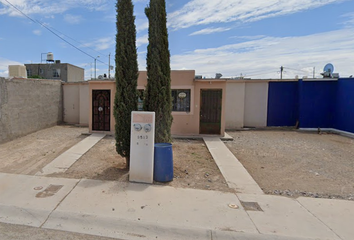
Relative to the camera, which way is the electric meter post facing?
toward the camera

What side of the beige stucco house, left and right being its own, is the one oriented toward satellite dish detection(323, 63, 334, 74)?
left

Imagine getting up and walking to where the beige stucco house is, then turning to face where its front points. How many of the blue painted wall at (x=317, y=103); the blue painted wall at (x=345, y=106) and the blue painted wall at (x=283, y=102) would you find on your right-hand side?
0

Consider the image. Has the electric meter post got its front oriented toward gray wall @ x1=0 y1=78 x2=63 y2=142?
no

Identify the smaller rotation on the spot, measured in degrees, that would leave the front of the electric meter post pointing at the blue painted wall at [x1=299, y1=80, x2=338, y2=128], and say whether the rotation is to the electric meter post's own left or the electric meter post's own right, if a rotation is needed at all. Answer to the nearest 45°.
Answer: approximately 135° to the electric meter post's own left

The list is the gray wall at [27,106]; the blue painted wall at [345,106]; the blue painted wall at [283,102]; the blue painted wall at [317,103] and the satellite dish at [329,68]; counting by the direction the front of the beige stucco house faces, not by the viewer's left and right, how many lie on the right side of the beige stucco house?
1

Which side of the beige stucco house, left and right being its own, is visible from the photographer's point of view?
front

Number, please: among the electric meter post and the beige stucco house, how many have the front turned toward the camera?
2

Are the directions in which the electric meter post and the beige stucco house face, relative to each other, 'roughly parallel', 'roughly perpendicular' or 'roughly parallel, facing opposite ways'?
roughly parallel

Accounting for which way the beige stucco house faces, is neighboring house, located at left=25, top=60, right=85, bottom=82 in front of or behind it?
behind

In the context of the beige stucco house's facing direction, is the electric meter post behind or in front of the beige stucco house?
in front

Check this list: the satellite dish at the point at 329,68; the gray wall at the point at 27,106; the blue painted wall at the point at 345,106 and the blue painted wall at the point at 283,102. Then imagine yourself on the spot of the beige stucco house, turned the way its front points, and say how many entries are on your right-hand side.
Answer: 1

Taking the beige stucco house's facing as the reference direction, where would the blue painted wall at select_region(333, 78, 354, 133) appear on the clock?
The blue painted wall is roughly at 9 o'clock from the beige stucco house.

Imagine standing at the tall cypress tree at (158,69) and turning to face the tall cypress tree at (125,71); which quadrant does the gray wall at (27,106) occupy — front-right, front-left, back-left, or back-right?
front-right

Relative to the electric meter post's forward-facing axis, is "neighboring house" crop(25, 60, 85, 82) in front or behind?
behind

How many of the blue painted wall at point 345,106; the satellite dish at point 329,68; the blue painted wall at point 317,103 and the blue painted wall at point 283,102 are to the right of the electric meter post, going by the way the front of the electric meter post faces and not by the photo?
0
